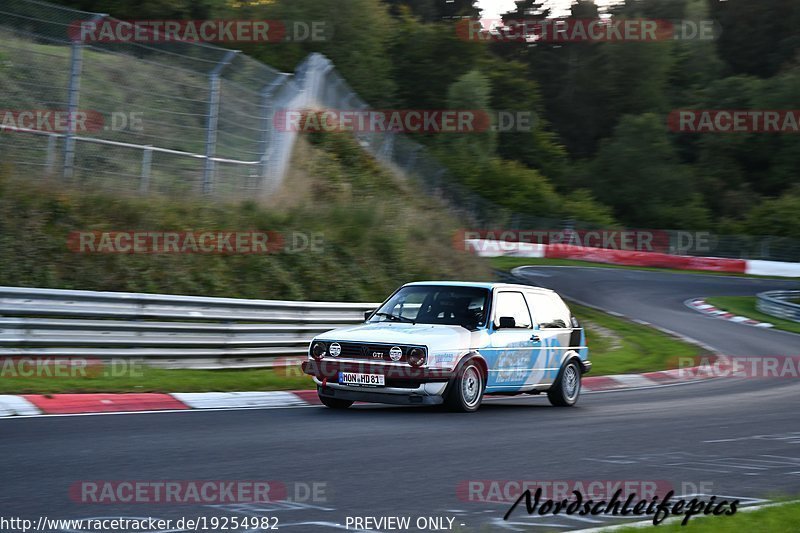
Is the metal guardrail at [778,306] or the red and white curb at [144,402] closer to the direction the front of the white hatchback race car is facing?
the red and white curb

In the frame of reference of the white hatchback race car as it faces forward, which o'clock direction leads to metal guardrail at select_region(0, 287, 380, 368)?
The metal guardrail is roughly at 2 o'clock from the white hatchback race car.

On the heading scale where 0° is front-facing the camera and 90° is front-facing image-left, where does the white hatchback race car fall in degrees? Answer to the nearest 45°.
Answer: approximately 45°

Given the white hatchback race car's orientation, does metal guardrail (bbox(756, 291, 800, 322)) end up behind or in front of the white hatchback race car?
behind

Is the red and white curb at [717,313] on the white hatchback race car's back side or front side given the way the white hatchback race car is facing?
on the back side

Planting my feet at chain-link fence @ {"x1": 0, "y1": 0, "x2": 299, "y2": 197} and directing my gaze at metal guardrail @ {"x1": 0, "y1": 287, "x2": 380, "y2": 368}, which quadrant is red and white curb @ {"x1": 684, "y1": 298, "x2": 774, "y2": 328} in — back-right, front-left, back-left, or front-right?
back-left

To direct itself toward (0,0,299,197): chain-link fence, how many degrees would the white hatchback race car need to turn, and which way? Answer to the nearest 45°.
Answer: approximately 90° to its right

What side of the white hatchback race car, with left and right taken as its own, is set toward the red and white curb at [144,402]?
front
